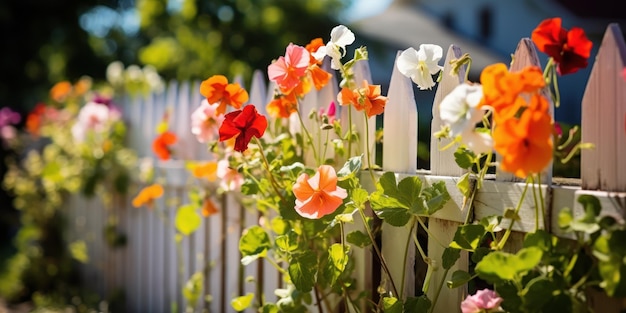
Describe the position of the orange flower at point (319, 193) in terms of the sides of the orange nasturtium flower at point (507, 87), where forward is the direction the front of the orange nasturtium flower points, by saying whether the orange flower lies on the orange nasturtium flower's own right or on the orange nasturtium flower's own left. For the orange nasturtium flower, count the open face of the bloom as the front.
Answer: on the orange nasturtium flower's own right

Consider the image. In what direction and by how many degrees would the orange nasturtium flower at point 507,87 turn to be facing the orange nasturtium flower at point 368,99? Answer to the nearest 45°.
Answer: approximately 90° to its right

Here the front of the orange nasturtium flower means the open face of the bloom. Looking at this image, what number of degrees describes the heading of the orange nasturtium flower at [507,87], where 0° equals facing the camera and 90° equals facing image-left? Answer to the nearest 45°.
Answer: approximately 45°

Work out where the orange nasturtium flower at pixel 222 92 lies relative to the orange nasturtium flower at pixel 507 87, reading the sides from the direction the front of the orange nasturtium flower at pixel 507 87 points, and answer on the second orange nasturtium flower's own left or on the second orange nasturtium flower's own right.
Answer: on the second orange nasturtium flower's own right

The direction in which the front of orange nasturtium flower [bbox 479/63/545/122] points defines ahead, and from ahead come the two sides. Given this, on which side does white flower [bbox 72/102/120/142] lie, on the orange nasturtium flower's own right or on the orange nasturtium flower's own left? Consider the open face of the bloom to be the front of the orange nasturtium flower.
on the orange nasturtium flower's own right

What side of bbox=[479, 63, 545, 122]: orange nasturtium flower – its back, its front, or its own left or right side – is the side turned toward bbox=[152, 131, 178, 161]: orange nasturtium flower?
right
